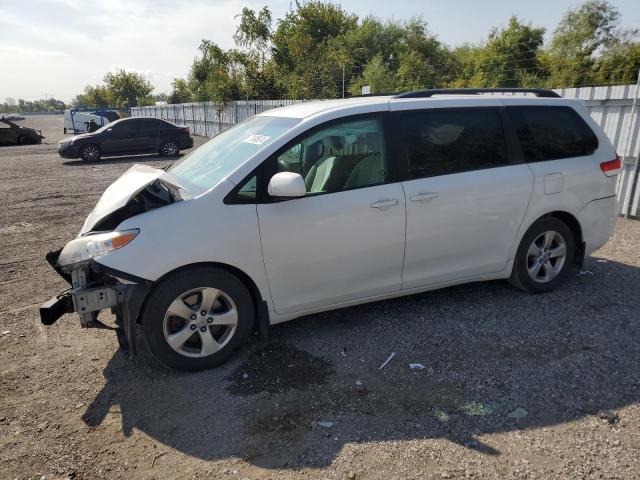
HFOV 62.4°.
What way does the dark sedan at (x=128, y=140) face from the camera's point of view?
to the viewer's left

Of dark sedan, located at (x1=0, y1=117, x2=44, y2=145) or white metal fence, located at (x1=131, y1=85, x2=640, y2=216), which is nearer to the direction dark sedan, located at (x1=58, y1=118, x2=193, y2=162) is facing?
the dark sedan

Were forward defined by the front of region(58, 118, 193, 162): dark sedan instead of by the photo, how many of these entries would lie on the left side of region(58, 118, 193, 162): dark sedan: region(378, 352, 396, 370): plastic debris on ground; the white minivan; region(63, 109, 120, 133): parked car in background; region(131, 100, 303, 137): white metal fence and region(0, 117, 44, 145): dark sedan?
2

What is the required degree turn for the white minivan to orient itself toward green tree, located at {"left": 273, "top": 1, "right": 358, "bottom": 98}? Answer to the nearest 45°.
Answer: approximately 135° to its right

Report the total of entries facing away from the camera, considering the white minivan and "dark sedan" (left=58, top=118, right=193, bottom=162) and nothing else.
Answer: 0

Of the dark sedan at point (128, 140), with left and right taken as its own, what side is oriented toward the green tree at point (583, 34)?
back

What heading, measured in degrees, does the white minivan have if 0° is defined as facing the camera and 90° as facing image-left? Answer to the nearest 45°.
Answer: approximately 45°

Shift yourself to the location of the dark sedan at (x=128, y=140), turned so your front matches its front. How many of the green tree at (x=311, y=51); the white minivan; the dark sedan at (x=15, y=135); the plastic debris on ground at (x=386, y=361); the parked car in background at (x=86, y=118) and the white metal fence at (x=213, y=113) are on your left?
2

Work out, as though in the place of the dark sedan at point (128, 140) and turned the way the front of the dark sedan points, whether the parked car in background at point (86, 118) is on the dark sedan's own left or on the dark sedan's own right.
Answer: on the dark sedan's own right
